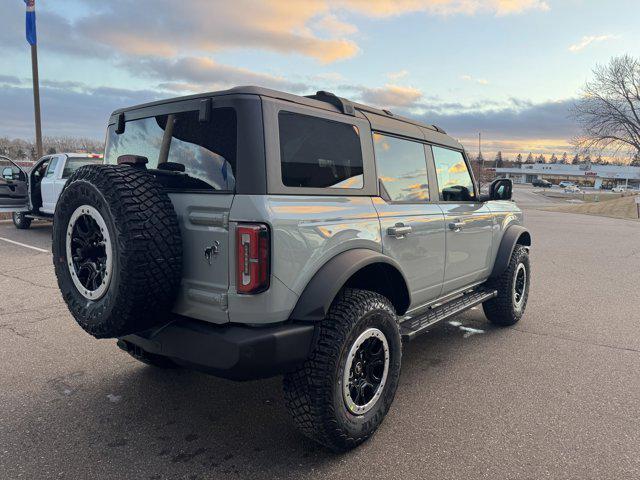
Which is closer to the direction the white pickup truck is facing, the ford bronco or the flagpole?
the flagpole

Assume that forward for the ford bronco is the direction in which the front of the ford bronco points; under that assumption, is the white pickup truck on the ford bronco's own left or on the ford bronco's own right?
on the ford bronco's own left

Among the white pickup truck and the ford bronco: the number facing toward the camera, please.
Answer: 0

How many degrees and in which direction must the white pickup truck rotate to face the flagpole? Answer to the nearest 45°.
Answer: approximately 45° to its right

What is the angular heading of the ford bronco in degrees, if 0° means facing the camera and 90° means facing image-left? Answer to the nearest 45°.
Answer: approximately 225°

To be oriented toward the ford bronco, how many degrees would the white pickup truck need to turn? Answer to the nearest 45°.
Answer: approximately 135° to its left

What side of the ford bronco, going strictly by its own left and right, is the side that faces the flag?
left

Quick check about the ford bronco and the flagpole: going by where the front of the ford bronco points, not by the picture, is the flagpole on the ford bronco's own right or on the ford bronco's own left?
on the ford bronco's own left

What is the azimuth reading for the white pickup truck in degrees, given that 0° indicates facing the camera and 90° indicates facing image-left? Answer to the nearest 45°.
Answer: approximately 135°

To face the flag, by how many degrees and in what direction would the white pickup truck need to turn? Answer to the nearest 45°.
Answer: approximately 45° to its right
